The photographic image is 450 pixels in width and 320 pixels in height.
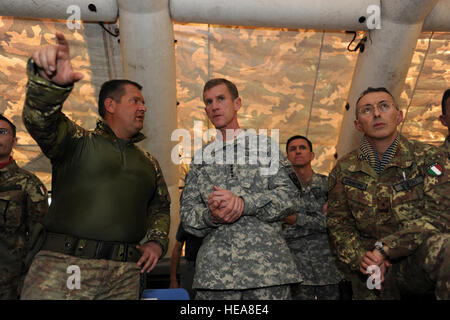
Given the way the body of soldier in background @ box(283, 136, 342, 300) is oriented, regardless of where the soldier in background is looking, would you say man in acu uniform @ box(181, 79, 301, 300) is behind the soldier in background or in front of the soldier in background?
in front

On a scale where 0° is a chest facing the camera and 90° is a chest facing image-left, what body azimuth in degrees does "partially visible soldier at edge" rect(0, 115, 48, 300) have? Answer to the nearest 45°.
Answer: approximately 0°

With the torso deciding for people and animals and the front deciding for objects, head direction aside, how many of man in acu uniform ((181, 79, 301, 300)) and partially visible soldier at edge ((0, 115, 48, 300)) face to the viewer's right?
0

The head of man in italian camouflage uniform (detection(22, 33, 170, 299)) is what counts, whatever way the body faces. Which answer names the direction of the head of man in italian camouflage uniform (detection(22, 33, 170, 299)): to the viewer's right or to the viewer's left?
to the viewer's right

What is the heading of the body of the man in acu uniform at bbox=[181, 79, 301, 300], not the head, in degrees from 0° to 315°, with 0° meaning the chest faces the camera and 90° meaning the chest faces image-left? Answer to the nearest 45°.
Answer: approximately 45°

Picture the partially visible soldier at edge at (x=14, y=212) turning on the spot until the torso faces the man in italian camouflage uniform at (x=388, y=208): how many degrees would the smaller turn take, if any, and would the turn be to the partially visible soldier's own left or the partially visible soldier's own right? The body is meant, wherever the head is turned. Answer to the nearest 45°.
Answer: approximately 45° to the partially visible soldier's own left

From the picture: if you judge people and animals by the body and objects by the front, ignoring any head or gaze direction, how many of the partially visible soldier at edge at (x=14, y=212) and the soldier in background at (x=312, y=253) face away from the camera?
0

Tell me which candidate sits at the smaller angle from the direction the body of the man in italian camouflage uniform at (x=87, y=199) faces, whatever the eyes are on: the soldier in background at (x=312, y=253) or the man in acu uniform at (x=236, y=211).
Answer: the man in acu uniform

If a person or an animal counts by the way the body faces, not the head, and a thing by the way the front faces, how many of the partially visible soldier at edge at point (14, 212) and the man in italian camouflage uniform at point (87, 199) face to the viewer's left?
0

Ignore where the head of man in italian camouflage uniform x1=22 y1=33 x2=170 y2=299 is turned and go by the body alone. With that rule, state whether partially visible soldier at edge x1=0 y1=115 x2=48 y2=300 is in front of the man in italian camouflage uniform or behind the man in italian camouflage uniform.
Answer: behind

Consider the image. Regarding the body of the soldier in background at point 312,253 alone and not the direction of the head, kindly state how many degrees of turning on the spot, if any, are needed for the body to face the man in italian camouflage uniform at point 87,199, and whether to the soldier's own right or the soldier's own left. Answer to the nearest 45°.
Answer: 0° — they already face them

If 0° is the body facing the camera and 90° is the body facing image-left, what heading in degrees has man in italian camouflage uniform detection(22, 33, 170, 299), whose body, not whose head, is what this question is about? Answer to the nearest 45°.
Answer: approximately 315°
